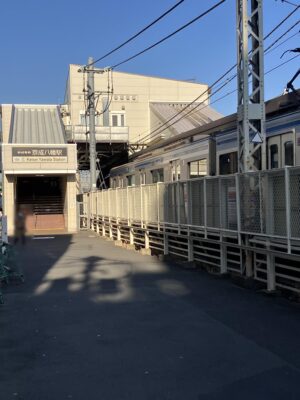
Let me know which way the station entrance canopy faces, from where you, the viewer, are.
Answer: facing the viewer

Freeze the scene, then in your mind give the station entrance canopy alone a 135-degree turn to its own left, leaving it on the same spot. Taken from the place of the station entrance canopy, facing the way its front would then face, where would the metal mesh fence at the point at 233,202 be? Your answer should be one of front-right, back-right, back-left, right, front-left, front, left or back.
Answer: back-right

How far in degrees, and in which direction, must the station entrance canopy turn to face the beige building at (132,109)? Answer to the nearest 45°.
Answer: approximately 135° to its left

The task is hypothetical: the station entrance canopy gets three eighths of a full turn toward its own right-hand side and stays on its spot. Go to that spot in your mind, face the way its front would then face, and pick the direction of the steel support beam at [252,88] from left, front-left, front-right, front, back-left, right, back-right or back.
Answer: back-left
